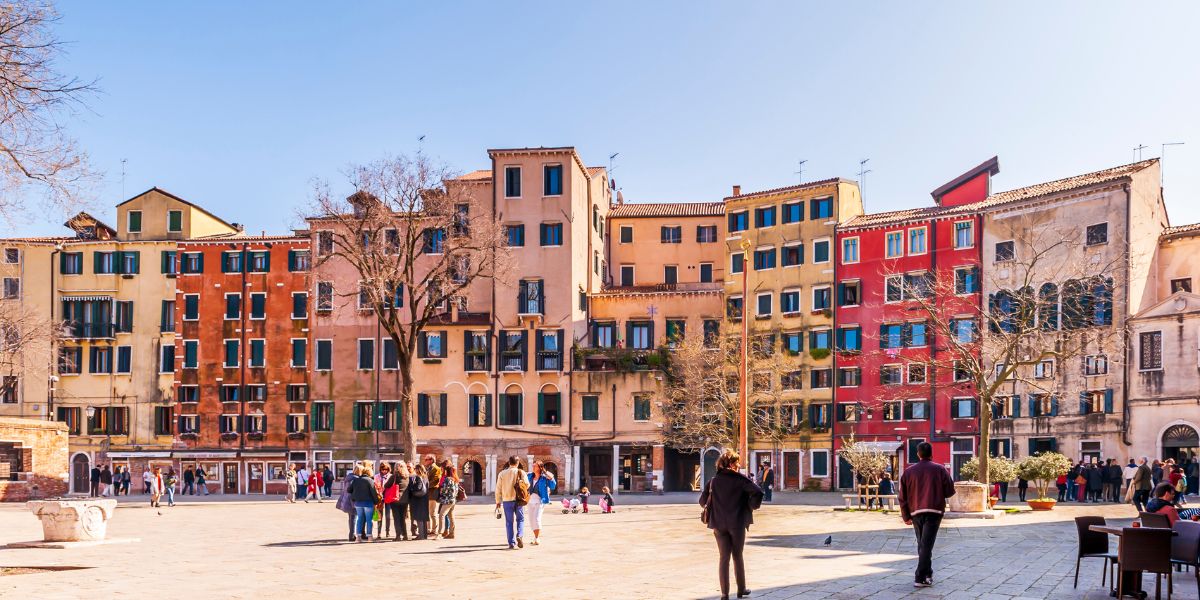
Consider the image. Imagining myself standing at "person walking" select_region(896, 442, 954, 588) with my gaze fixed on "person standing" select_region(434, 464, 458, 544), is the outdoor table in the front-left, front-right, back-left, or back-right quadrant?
back-right

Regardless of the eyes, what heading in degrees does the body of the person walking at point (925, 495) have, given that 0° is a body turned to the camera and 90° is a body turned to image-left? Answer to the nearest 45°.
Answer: approximately 180°

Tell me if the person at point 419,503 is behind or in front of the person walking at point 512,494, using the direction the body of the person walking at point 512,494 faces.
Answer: in front

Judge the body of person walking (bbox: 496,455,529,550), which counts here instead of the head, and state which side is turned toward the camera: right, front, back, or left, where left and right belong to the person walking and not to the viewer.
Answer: back

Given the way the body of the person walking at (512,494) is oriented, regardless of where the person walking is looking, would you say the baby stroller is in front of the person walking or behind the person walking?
in front

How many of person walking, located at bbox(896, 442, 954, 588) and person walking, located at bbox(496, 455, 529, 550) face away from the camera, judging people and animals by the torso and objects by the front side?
2
